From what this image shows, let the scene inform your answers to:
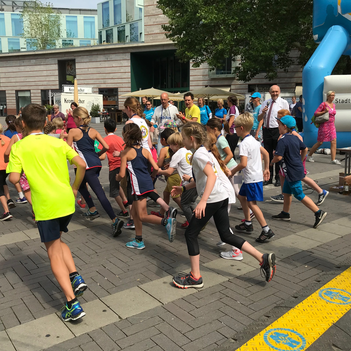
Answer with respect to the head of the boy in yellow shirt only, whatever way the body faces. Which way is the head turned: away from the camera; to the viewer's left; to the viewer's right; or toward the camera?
away from the camera

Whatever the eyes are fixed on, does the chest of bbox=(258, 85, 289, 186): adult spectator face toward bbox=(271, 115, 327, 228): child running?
yes

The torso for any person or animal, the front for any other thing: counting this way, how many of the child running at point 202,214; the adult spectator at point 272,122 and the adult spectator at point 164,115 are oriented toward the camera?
2

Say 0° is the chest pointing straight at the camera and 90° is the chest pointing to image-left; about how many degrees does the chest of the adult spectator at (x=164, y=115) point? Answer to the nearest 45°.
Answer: approximately 0°

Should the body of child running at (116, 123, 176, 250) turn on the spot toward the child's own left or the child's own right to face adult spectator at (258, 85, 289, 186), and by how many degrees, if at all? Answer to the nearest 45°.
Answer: approximately 90° to the child's own right

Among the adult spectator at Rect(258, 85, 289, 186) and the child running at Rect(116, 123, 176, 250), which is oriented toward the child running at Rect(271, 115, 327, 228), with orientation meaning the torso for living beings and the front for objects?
the adult spectator

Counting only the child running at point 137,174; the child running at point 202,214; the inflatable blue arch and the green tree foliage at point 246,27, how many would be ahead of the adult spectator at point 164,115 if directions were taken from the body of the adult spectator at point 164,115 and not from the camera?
2
